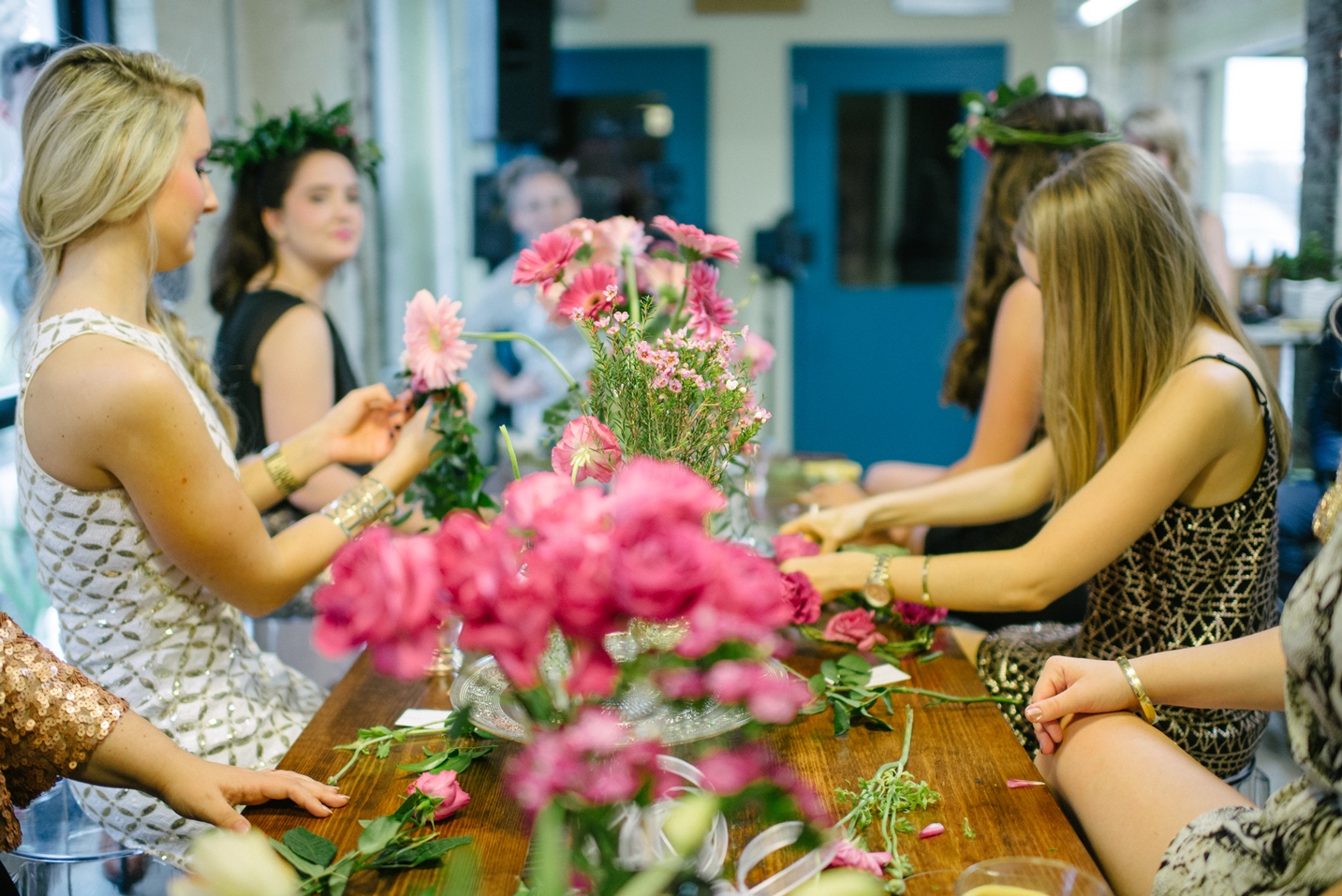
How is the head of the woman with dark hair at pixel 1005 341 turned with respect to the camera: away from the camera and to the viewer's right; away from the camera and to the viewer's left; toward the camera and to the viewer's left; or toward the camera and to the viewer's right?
away from the camera and to the viewer's left

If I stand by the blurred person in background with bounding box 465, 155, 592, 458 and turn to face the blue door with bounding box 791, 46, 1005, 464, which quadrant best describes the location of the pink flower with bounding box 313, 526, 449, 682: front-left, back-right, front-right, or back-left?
back-right

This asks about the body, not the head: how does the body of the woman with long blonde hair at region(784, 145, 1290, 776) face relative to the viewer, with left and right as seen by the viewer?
facing to the left of the viewer

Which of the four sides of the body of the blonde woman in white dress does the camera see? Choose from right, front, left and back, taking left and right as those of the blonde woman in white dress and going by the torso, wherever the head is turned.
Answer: right

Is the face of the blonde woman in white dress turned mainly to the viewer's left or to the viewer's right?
to the viewer's right

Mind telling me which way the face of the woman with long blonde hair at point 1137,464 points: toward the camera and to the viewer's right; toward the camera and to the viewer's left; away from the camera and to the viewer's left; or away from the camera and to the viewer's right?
away from the camera and to the viewer's left

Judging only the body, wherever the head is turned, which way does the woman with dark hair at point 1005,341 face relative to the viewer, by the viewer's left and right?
facing to the left of the viewer
